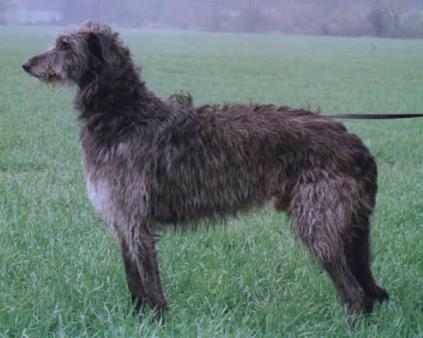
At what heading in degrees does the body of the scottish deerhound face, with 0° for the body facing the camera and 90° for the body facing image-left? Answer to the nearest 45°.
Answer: approximately 90°
